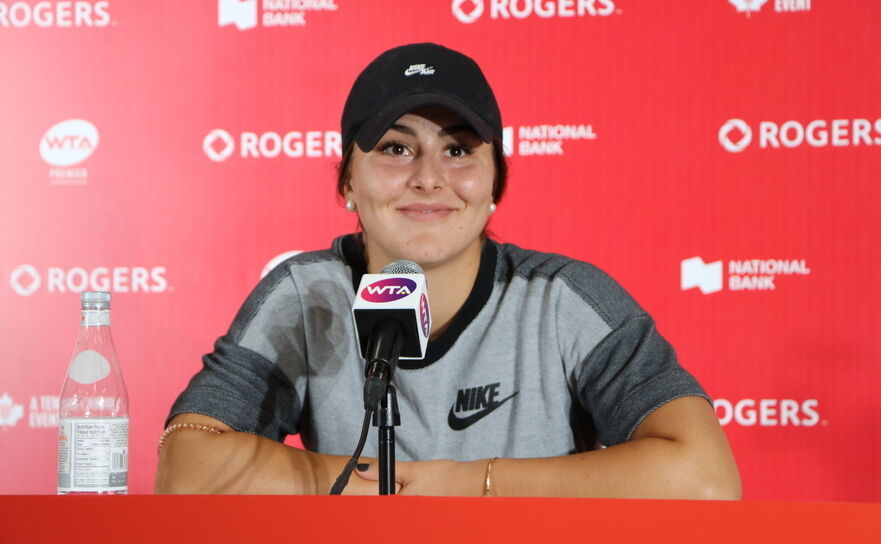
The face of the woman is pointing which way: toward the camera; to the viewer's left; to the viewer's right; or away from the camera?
toward the camera

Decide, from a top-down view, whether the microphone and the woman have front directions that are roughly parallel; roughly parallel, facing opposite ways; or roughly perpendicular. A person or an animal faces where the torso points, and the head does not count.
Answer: roughly parallel, facing opposite ways

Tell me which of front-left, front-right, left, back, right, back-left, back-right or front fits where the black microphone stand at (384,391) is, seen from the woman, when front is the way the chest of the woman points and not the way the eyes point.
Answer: front

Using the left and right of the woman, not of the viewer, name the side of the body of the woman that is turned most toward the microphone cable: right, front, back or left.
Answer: front

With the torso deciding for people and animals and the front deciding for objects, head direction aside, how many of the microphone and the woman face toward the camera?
1

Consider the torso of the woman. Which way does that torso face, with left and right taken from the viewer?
facing the viewer

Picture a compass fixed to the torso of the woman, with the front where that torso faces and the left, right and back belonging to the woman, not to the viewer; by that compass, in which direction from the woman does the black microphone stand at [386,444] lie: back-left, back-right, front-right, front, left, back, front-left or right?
front

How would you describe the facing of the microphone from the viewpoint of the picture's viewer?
facing away from the viewer

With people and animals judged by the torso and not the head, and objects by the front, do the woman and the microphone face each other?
yes

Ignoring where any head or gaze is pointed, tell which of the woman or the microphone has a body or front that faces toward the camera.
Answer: the woman
